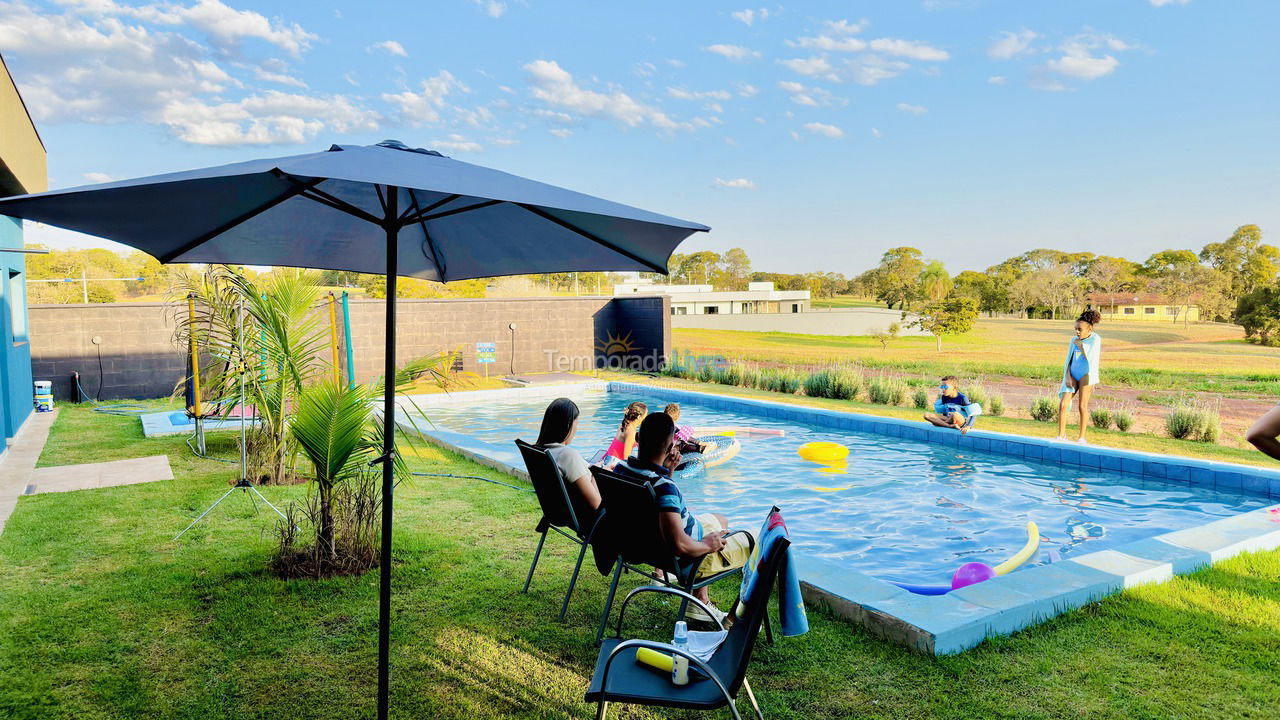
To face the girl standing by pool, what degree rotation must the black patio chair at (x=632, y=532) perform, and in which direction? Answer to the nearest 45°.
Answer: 0° — it already faces them

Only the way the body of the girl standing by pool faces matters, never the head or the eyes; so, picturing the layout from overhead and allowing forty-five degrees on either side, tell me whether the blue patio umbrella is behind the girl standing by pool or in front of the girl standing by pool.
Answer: in front

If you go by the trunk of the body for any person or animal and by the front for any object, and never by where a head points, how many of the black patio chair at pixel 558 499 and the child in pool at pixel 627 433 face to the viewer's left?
0

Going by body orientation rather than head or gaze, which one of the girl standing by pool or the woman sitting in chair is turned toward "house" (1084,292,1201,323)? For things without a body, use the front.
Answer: the woman sitting in chair

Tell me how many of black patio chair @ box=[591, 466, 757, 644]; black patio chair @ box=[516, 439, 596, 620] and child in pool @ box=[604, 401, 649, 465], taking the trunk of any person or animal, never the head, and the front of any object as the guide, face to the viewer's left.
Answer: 0

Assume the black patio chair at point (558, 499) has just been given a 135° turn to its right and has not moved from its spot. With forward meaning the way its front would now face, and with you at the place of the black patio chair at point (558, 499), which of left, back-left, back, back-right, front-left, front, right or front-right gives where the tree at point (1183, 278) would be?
back-left

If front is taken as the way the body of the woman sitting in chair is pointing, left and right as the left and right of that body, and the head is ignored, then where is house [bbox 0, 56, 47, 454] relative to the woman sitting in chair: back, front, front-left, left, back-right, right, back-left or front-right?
left

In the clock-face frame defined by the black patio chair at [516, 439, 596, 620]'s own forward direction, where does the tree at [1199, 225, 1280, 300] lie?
The tree is roughly at 12 o'clock from the black patio chair.

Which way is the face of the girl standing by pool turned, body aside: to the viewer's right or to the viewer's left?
to the viewer's left

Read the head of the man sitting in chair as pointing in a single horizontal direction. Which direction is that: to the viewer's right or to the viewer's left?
to the viewer's right
